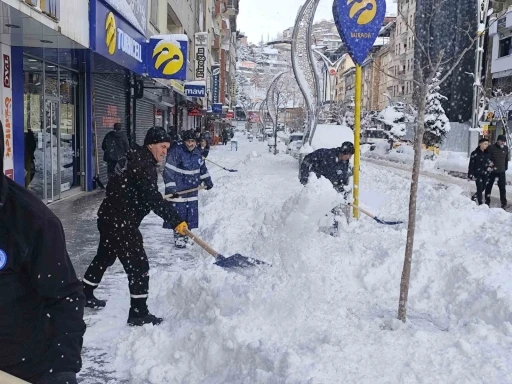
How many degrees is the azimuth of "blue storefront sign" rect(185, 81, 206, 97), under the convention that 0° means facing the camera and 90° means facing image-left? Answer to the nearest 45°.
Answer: approximately 0°

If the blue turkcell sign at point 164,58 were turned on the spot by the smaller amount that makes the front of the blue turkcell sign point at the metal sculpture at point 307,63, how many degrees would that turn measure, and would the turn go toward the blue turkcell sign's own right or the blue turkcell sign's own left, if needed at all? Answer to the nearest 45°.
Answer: approximately 135° to the blue turkcell sign's own left

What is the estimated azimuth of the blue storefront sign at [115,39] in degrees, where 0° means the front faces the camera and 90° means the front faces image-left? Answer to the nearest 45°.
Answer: approximately 315°

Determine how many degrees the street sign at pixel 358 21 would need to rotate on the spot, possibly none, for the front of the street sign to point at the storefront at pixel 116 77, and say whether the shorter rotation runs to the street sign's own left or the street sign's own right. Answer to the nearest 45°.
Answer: approximately 135° to the street sign's own right

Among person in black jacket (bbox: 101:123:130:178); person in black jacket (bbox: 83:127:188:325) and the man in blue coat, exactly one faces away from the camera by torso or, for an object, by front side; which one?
person in black jacket (bbox: 101:123:130:178)

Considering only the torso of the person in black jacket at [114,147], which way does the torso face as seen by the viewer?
away from the camera

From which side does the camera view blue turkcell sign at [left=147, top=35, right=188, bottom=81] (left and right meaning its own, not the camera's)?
front

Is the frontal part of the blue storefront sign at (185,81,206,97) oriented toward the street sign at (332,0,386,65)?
yes

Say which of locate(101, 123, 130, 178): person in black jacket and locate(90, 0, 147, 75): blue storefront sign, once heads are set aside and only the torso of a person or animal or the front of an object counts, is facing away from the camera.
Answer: the person in black jacket

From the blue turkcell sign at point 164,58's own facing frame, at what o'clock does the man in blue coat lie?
The man in blue coat is roughly at 12 o'clock from the blue turkcell sign.

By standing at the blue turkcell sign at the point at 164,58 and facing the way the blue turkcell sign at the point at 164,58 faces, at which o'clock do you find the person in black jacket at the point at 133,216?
The person in black jacket is roughly at 12 o'clock from the blue turkcell sign.

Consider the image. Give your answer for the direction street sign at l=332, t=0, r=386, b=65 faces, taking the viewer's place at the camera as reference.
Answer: facing the viewer

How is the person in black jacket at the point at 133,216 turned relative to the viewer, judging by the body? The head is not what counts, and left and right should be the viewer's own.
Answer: facing to the right of the viewer

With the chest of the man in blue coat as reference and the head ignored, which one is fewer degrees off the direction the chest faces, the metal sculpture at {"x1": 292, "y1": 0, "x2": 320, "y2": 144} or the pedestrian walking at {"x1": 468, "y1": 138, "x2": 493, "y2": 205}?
the pedestrian walking
